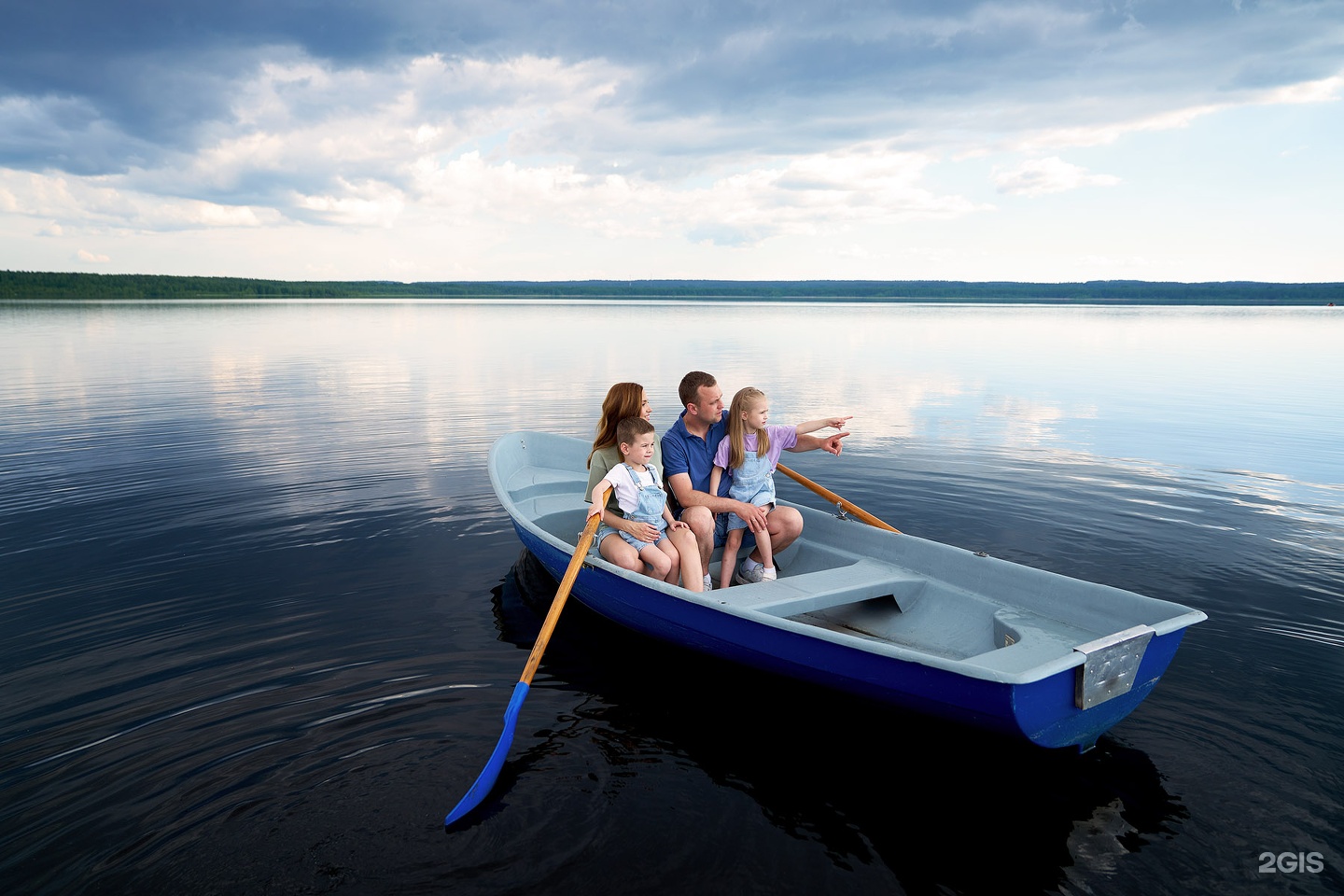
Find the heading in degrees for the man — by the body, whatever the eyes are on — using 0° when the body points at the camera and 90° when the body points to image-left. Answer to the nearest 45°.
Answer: approximately 315°

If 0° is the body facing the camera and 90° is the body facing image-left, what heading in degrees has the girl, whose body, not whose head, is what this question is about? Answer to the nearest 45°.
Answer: approximately 315°

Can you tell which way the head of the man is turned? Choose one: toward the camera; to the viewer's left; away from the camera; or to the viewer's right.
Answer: to the viewer's right

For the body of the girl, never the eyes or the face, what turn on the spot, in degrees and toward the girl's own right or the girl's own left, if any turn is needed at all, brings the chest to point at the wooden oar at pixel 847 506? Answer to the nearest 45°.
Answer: approximately 90° to the girl's own left

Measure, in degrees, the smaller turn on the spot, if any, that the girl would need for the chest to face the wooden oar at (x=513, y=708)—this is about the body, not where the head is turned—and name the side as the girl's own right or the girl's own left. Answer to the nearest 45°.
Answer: approximately 90° to the girl's own right
